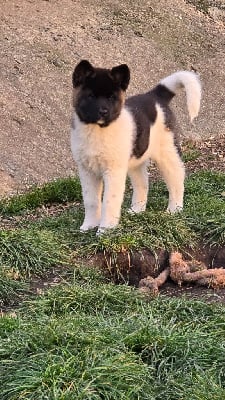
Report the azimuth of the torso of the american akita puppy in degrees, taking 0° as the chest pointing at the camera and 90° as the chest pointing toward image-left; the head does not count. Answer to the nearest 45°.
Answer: approximately 45°
